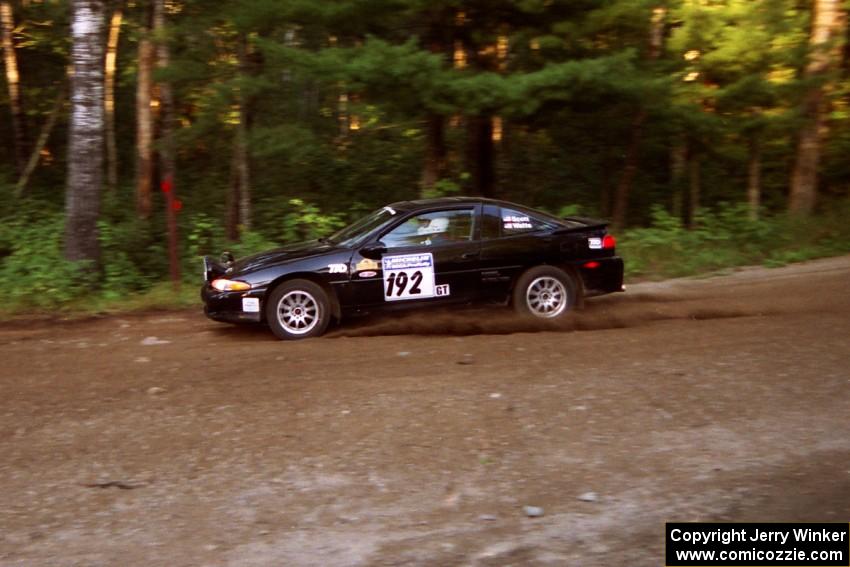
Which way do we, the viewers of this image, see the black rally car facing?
facing to the left of the viewer
